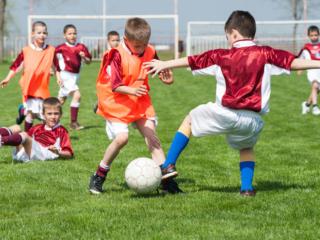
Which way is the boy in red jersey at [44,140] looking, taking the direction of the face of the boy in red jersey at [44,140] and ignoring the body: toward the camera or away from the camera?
toward the camera

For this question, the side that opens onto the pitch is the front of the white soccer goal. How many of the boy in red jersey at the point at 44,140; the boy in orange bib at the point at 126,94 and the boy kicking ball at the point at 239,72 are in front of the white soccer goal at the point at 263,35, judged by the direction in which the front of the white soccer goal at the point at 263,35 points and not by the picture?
3

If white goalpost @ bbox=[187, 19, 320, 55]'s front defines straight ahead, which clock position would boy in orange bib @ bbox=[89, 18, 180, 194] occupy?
The boy in orange bib is roughly at 12 o'clock from the white goalpost.

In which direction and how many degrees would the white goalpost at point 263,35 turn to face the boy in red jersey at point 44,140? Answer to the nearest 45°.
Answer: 0° — it already faces them

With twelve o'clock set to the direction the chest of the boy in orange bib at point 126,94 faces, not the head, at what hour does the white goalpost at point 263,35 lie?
The white goalpost is roughly at 8 o'clock from the boy in orange bib.

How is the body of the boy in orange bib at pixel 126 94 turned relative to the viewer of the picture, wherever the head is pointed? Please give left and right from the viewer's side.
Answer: facing the viewer and to the right of the viewer

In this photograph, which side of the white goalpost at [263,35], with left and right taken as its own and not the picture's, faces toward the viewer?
front

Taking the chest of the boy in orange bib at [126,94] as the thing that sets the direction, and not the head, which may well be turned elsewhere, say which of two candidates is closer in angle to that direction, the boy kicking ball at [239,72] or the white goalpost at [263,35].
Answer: the boy kicking ball

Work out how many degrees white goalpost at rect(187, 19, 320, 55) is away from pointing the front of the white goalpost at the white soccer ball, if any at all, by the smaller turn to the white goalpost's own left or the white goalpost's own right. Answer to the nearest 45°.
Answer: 0° — it already faces it

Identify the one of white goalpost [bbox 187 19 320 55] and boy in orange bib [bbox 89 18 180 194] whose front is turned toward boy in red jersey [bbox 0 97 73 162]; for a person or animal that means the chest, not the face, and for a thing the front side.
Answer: the white goalpost

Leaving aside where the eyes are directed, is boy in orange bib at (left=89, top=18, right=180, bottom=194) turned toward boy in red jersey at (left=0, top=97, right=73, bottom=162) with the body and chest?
no

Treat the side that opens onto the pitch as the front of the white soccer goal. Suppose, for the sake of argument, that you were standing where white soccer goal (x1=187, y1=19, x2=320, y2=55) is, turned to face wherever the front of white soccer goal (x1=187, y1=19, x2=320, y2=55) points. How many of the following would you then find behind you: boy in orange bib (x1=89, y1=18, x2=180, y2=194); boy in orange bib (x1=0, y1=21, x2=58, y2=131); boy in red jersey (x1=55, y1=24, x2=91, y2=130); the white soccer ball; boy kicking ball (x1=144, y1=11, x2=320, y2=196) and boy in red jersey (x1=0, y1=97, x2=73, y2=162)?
0

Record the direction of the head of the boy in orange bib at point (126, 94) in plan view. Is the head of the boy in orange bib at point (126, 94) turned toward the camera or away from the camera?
toward the camera

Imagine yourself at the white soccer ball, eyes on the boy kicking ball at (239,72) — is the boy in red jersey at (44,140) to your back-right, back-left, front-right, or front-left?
back-left

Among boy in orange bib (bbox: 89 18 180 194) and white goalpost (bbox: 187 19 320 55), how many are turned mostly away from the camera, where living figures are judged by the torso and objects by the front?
0

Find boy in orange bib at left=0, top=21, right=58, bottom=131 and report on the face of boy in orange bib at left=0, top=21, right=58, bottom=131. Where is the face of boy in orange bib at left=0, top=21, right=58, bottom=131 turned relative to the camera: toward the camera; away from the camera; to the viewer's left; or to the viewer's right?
toward the camera

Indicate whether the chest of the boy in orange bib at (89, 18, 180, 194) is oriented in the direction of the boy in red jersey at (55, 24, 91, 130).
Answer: no
